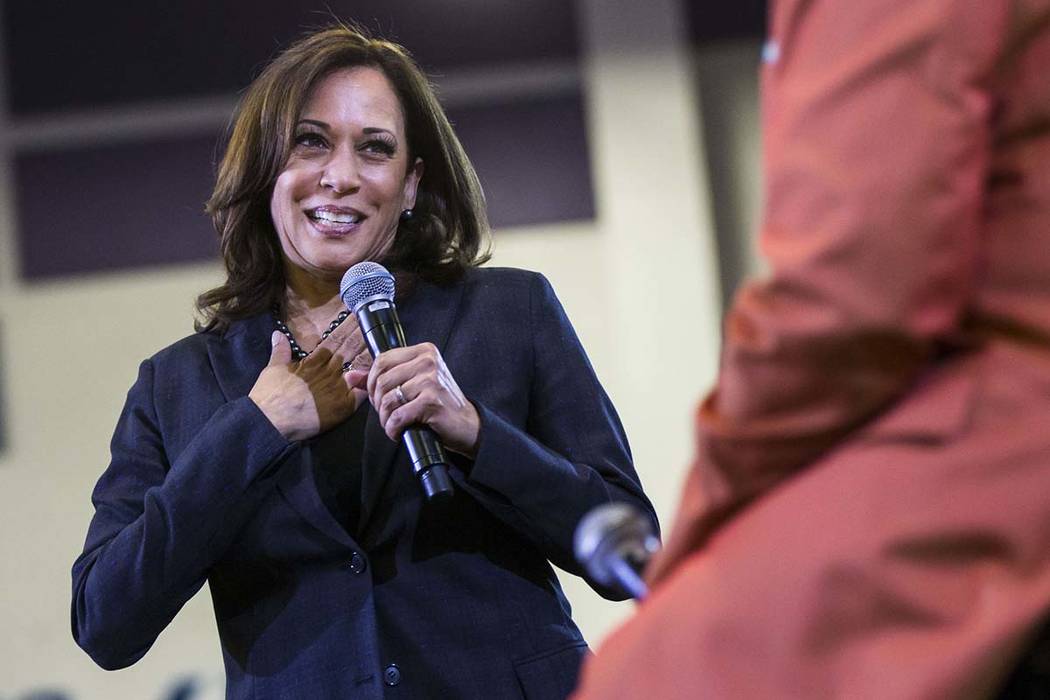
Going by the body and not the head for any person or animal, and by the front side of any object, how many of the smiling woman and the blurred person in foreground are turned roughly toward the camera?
1

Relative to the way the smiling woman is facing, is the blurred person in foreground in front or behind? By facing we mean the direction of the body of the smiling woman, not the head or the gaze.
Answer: in front

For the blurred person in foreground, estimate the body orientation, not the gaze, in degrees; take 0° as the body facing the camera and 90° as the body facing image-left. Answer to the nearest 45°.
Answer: approximately 90°

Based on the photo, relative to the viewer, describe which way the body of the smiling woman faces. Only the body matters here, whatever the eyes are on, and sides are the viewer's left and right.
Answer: facing the viewer
